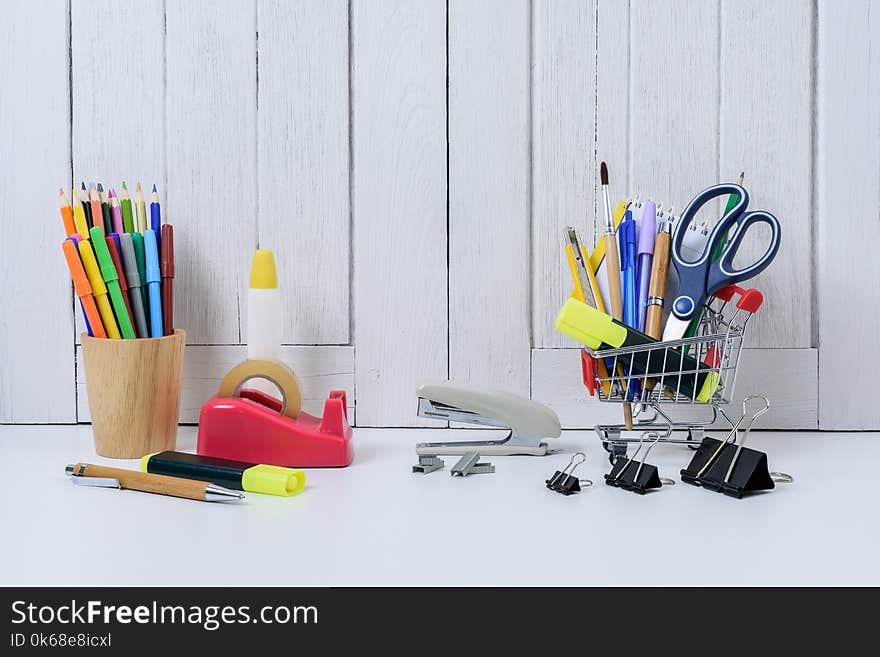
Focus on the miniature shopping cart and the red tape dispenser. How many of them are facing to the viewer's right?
1

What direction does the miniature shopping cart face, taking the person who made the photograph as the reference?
facing to the left of the viewer

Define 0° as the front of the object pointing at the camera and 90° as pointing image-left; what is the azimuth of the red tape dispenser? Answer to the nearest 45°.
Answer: approximately 270°
